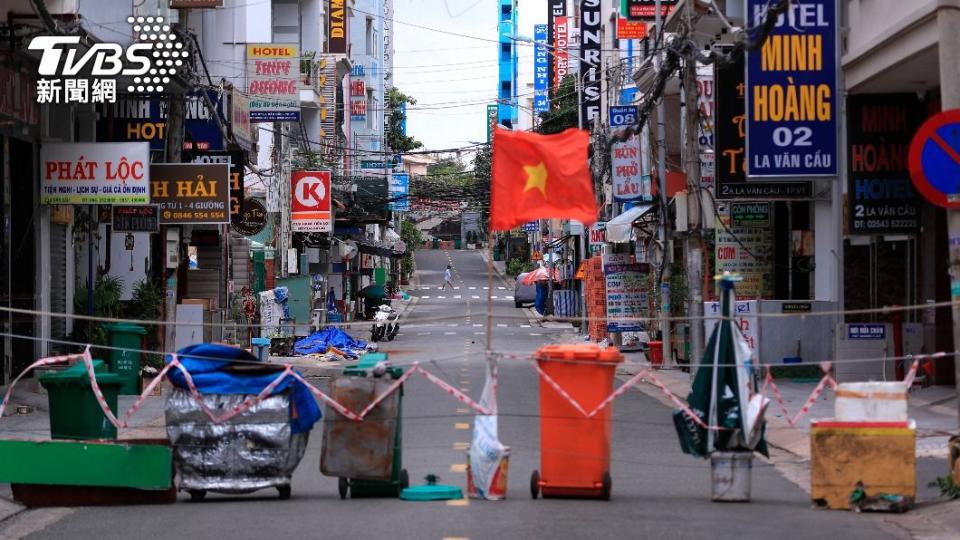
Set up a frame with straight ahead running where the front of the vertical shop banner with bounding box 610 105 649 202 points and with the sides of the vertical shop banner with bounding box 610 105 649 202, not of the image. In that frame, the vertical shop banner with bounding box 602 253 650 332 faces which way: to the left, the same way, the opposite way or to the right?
the same way

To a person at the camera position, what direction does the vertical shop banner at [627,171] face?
facing the viewer

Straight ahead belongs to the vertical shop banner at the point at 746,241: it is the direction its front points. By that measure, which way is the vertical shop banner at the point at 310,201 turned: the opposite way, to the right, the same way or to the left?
the same way

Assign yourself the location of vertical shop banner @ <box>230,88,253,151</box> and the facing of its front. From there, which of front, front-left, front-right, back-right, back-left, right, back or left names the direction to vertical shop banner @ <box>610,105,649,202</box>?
front-left

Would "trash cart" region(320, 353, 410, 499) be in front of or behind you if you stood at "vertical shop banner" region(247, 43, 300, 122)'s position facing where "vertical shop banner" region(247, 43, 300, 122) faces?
in front

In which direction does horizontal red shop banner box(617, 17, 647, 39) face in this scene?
toward the camera

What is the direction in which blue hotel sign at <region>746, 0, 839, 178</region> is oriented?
toward the camera

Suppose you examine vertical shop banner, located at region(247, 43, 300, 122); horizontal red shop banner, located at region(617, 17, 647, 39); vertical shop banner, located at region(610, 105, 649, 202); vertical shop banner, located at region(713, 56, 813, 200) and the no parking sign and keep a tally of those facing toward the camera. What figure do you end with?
5

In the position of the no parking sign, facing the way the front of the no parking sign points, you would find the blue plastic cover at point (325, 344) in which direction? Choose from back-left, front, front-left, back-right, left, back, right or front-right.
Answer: back-right

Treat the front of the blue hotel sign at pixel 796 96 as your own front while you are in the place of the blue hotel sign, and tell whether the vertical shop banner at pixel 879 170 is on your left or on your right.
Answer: on your left

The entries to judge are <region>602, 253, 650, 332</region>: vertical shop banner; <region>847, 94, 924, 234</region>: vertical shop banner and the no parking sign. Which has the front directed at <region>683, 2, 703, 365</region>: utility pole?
<region>602, 253, 650, 332</region>: vertical shop banner

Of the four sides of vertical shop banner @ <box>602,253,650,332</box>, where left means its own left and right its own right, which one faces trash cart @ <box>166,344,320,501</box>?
front

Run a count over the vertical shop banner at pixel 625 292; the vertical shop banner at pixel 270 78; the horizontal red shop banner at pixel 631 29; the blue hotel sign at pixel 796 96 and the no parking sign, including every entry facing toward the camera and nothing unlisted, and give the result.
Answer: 5

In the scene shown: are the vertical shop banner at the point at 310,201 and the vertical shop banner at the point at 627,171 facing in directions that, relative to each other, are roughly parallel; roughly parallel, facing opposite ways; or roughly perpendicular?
roughly parallel

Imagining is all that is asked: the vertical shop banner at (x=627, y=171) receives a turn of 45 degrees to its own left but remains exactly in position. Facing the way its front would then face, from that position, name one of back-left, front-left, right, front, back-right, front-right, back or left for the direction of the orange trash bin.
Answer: front-right

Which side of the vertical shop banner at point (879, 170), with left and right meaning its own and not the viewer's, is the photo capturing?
front
